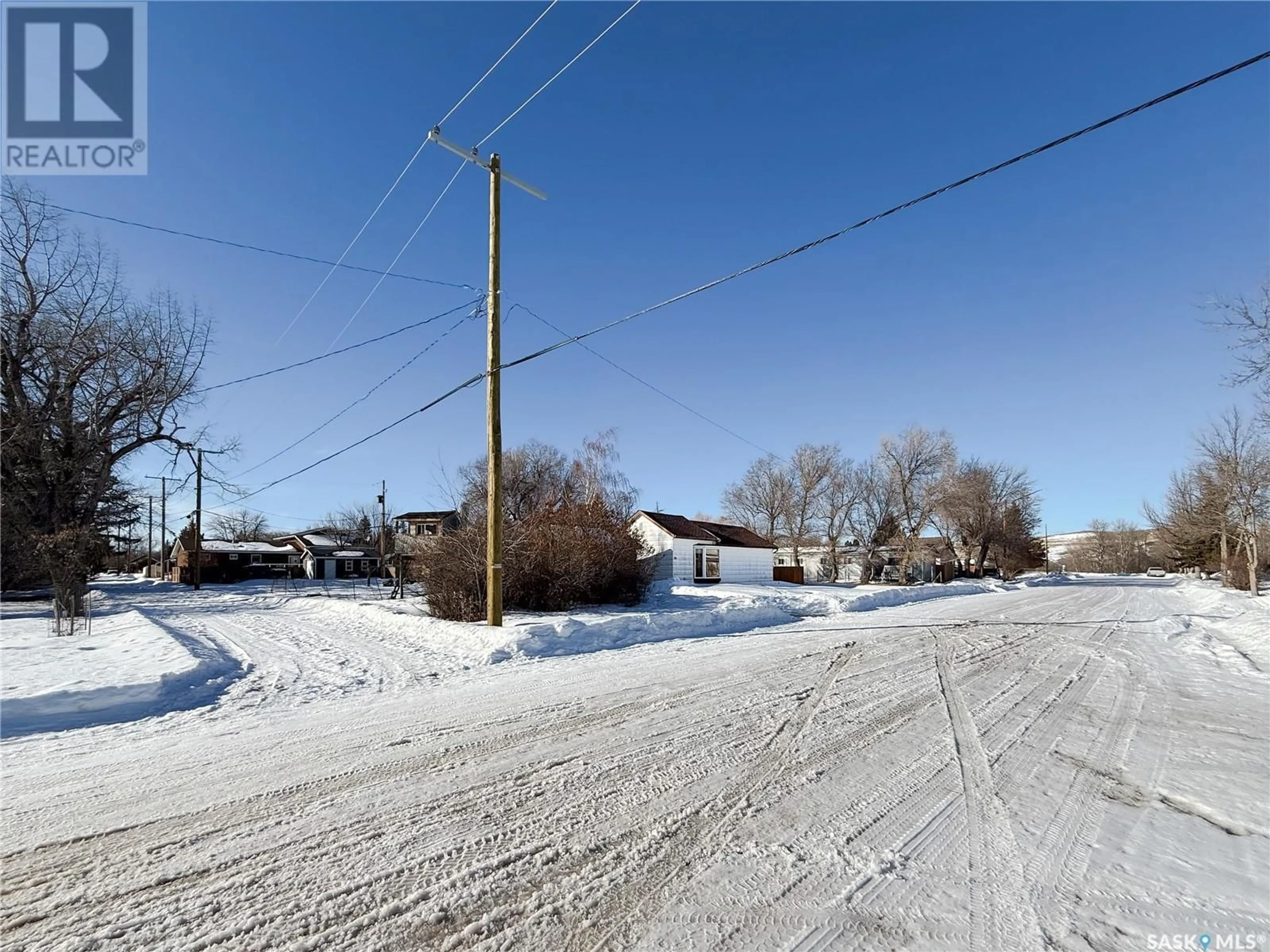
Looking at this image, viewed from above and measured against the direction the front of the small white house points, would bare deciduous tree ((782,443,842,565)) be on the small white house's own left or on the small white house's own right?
on the small white house's own left

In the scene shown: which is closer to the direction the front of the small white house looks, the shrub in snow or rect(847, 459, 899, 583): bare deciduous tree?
the shrub in snow

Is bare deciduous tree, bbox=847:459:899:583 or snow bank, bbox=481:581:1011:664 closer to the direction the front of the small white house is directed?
the snow bank

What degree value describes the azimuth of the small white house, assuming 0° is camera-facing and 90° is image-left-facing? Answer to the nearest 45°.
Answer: approximately 315°

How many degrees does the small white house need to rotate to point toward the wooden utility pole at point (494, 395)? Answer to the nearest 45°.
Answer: approximately 45° to its right

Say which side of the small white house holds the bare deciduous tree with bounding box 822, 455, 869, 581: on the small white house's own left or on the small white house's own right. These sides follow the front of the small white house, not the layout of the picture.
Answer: on the small white house's own left

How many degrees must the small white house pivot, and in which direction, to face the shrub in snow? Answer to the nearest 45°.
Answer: approximately 45° to its right

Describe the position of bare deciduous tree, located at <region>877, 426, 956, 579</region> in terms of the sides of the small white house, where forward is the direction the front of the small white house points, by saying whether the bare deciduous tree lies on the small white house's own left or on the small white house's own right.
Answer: on the small white house's own left

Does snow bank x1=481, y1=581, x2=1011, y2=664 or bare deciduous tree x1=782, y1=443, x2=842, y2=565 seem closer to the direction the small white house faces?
the snow bank

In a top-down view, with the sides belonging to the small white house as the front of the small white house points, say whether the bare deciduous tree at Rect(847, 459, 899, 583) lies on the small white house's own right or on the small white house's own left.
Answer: on the small white house's own left
